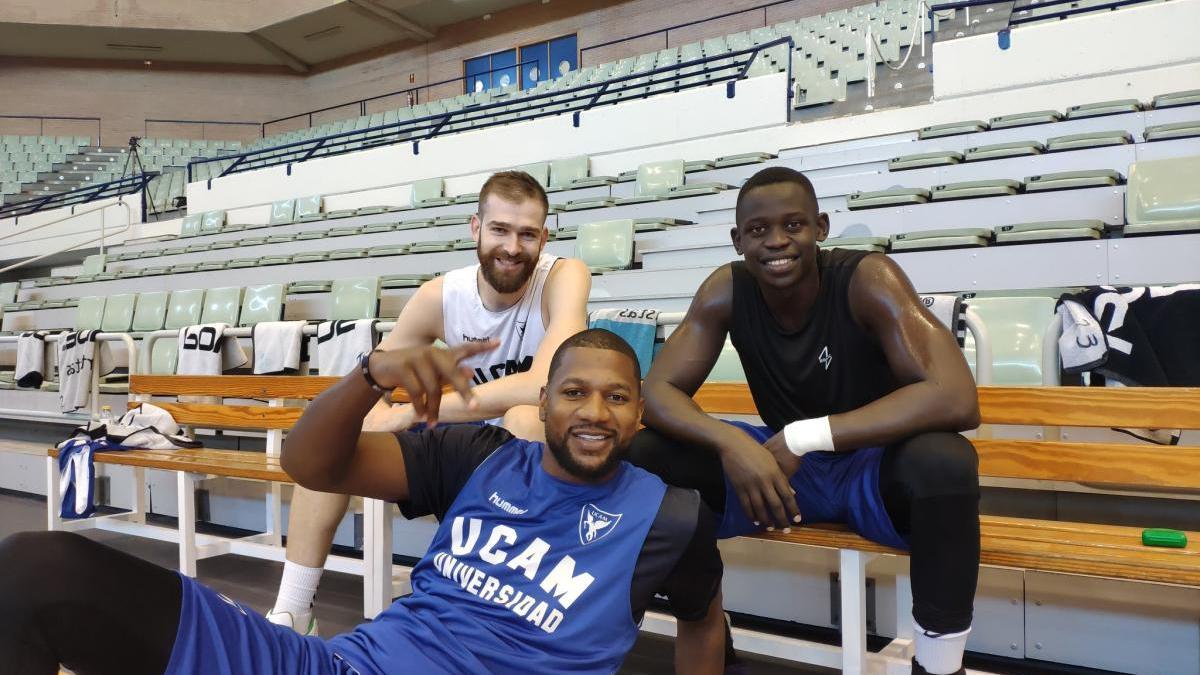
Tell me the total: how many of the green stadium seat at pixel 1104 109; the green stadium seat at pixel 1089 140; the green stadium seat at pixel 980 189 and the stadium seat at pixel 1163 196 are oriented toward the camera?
4

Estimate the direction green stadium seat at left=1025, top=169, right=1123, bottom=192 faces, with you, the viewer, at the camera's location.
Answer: facing the viewer

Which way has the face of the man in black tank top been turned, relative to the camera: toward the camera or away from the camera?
toward the camera

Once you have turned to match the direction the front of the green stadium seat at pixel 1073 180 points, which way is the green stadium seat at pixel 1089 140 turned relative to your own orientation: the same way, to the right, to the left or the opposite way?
the same way

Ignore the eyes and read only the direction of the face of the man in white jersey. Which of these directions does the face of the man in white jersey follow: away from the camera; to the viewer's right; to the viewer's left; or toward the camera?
toward the camera

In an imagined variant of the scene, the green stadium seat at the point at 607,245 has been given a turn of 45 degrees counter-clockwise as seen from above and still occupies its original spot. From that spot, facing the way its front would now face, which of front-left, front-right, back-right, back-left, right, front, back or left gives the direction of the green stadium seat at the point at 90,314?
right

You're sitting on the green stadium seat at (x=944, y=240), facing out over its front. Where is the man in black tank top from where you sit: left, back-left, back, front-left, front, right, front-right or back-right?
front

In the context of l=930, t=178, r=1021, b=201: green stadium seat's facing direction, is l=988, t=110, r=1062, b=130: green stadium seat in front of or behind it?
behind

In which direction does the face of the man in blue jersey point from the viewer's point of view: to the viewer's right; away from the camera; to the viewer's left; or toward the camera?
toward the camera

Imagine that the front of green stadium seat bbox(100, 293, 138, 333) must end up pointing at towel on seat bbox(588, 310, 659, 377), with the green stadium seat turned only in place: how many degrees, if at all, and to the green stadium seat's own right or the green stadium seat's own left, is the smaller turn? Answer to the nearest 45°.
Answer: approximately 45° to the green stadium seat's own left

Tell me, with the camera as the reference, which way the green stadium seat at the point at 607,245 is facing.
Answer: facing the viewer and to the left of the viewer

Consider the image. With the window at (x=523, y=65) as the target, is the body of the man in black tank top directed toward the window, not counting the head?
no

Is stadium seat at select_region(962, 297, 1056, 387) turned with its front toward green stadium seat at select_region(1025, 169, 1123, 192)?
no

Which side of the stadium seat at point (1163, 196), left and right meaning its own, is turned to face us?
front

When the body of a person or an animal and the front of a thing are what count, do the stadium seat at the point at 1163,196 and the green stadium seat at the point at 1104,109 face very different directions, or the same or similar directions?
same or similar directions

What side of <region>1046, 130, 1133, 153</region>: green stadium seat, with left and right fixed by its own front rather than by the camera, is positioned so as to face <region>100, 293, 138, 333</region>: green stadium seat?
right

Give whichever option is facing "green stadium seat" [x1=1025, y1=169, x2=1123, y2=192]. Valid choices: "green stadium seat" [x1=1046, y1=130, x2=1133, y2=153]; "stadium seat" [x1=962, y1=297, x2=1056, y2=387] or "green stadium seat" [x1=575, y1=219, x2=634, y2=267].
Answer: "green stadium seat" [x1=1046, y1=130, x2=1133, y2=153]

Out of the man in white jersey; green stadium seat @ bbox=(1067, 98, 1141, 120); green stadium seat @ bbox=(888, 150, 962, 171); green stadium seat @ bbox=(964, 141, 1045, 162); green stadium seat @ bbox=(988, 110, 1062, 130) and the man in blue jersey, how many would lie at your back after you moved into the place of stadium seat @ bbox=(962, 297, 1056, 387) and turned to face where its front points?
4

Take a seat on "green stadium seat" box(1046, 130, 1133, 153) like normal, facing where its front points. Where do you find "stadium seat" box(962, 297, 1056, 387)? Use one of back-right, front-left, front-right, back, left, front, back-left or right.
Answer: front

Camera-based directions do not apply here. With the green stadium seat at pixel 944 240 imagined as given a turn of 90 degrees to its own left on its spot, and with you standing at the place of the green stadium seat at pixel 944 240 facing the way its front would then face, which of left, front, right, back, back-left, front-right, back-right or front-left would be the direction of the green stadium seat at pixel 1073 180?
front-left

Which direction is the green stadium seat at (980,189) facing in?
toward the camera

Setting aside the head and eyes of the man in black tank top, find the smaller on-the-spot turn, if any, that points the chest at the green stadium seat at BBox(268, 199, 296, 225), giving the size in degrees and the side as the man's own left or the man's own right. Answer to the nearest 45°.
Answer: approximately 135° to the man's own right

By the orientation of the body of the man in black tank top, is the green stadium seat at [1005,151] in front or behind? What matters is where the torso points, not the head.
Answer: behind
